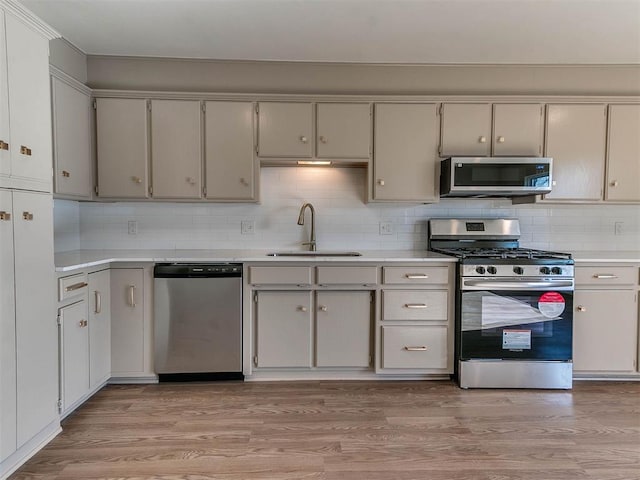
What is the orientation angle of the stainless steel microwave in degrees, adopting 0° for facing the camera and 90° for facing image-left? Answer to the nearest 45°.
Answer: approximately 0°

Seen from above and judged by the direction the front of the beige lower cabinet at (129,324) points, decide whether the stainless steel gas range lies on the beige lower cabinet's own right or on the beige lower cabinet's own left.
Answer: on the beige lower cabinet's own left

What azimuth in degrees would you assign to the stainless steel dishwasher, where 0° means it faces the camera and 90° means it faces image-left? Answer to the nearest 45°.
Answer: approximately 0°

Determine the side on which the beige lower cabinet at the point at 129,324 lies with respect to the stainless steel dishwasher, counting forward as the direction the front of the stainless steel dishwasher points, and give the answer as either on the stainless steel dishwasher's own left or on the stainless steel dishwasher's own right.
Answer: on the stainless steel dishwasher's own right

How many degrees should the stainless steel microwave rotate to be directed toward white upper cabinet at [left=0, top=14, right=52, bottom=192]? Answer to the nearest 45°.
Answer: approximately 45° to its right

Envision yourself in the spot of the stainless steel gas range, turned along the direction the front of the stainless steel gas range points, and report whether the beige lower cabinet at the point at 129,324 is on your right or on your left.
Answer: on your right

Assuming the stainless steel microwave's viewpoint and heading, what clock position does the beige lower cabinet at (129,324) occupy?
The beige lower cabinet is roughly at 2 o'clock from the stainless steel microwave.
